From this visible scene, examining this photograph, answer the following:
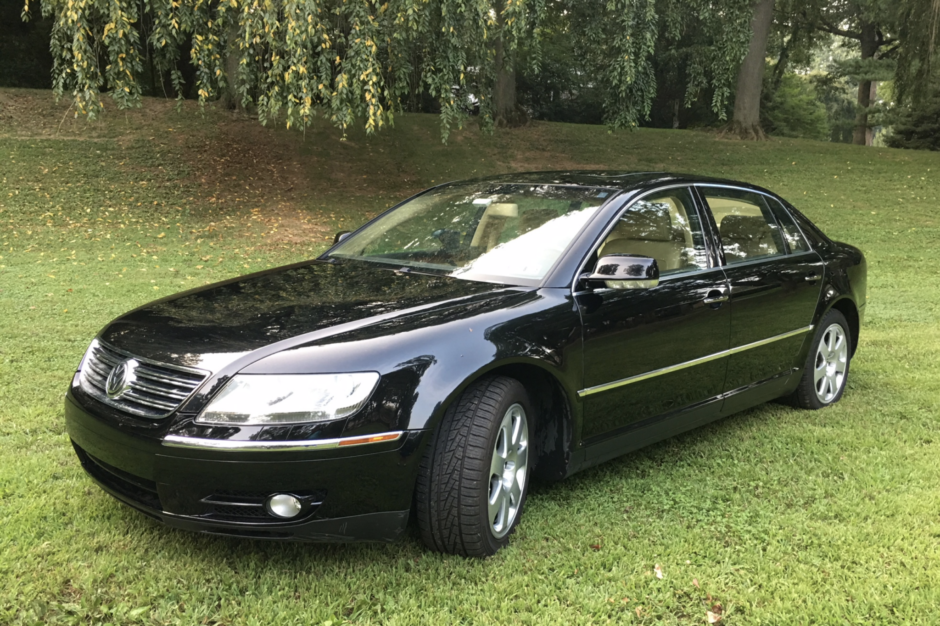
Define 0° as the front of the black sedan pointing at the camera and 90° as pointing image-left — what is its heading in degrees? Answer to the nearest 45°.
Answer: approximately 45°
